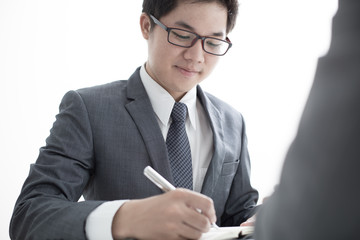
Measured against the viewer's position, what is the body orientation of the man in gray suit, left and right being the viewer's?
facing the viewer and to the right of the viewer

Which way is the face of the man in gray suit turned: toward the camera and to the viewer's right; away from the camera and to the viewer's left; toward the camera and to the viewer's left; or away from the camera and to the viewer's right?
toward the camera and to the viewer's right
